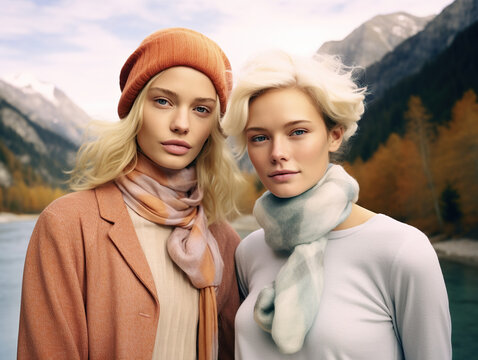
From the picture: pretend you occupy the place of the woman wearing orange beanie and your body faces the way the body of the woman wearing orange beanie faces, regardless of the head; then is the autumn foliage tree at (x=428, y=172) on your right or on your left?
on your left

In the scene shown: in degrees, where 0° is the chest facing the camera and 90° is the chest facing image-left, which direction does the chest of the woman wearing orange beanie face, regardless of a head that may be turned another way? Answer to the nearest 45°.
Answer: approximately 315°

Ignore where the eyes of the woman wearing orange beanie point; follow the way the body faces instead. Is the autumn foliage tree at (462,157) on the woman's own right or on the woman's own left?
on the woman's own left
